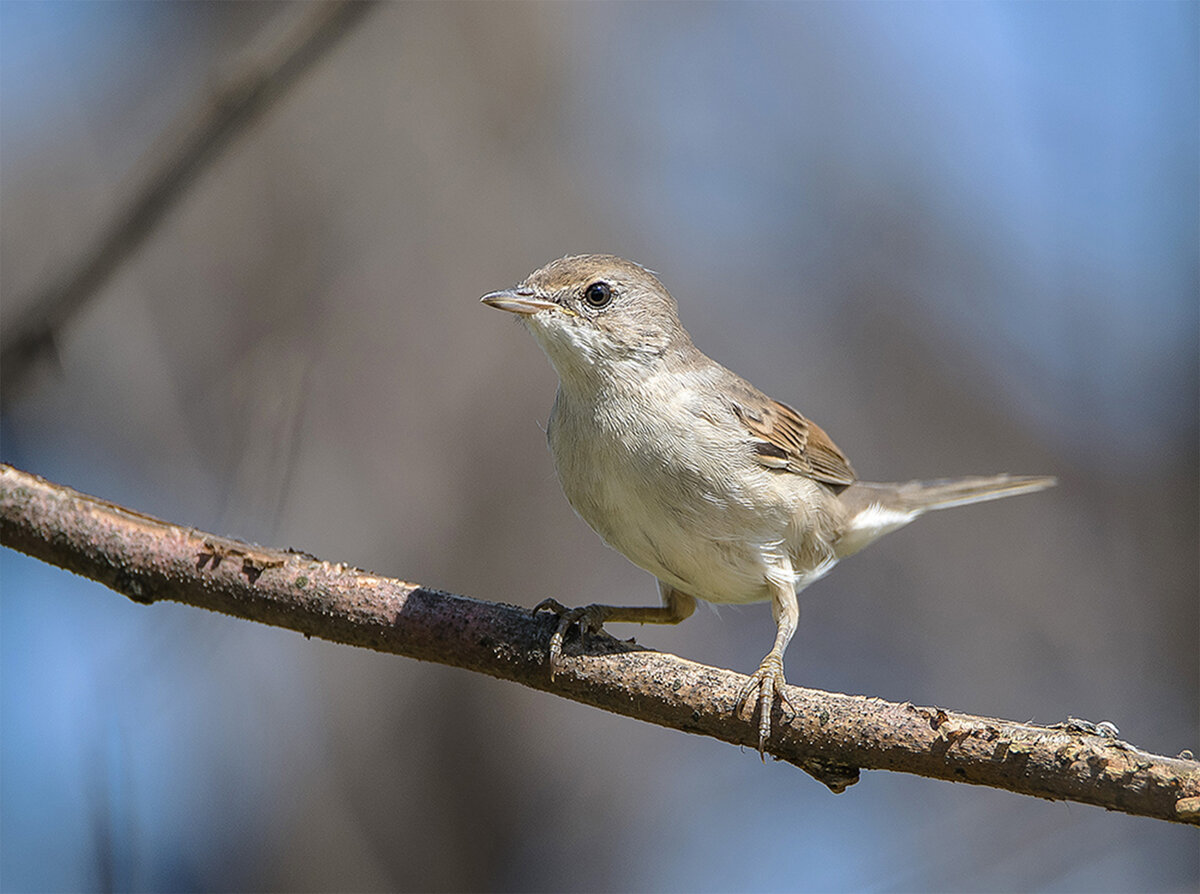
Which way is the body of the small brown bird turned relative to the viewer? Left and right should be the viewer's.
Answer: facing the viewer and to the left of the viewer
